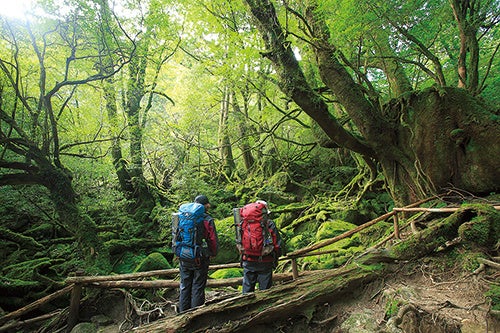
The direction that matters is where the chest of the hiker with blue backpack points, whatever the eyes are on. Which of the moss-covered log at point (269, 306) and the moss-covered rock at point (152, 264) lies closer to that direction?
the moss-covered rock

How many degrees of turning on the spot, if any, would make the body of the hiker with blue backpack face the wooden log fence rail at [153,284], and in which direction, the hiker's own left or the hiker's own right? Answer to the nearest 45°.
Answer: approximately 90° to the hiker's own left

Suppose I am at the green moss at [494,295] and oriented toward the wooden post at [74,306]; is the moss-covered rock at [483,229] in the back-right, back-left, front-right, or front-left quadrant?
back-right

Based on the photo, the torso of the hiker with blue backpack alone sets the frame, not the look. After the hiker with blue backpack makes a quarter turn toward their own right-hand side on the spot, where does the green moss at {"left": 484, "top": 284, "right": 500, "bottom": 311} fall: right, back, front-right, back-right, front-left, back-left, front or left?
front

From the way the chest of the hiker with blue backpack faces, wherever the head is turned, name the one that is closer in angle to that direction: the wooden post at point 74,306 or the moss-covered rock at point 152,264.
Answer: the moss-covered rock

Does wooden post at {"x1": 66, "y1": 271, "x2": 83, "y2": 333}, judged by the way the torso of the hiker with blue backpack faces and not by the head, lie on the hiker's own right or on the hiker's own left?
on the hiker's own left

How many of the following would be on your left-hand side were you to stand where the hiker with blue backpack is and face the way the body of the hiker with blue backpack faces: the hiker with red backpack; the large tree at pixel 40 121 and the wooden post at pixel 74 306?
2

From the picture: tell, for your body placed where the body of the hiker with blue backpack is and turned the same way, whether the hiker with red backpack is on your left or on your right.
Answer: on your right

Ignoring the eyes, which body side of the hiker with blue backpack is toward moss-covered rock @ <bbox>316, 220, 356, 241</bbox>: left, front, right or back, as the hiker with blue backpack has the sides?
front

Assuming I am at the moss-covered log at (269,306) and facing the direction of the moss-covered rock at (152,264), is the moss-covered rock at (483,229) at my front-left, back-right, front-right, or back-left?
back-right

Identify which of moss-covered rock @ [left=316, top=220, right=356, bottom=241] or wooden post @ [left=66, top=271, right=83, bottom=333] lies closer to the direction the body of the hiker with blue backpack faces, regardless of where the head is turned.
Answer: the moss-covered rock

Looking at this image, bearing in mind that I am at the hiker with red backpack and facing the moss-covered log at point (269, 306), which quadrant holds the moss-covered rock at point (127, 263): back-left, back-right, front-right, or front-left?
back-right

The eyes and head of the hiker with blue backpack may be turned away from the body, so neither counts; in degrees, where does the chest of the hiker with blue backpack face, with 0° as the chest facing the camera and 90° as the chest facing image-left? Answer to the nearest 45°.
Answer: approximately 225°

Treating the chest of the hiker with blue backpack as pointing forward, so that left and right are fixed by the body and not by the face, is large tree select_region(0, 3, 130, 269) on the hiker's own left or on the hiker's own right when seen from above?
on the hiker's own left
